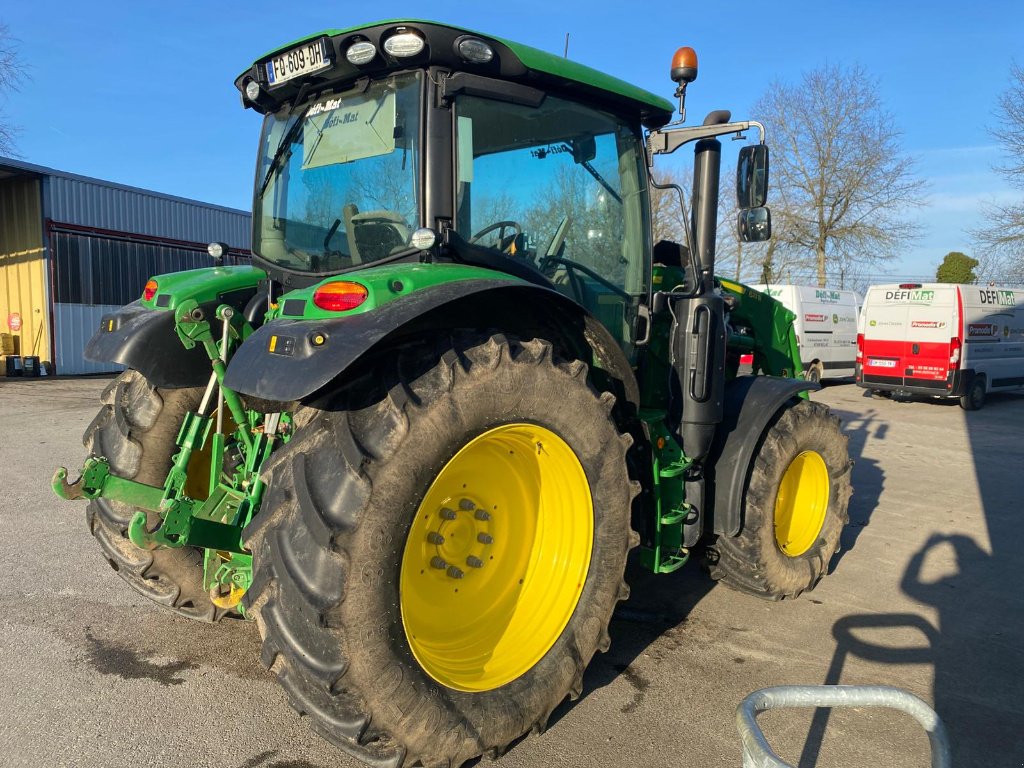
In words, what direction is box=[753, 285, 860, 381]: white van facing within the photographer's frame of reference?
facing away from the viewer and to the right of the viewer

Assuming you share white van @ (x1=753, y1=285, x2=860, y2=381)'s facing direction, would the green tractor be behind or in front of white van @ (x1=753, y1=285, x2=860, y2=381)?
behind

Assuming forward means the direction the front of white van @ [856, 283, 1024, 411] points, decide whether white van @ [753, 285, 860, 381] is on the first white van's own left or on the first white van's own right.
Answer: on the first white van's own left

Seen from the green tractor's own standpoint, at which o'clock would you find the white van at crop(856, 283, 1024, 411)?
The white van is roughly at 12 o'clock from the green tractor.

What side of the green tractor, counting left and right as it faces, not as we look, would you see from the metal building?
left

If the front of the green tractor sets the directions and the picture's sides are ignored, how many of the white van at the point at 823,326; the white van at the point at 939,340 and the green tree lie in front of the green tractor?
3

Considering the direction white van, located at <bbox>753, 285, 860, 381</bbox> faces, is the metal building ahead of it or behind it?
behind

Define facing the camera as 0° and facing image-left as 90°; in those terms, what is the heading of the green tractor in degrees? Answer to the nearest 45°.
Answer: approximately 225°
